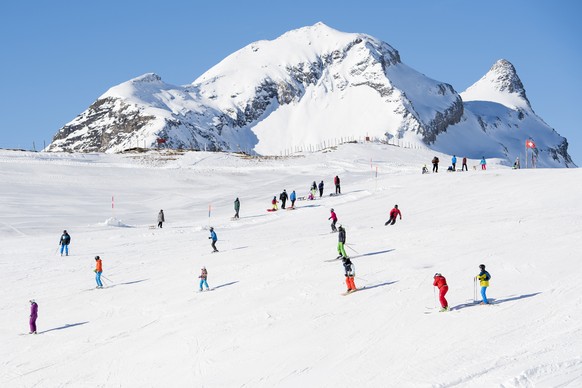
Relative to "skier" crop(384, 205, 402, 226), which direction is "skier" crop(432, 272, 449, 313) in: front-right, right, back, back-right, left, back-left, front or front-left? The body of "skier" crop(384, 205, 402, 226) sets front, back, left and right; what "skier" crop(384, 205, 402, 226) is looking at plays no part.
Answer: front-left

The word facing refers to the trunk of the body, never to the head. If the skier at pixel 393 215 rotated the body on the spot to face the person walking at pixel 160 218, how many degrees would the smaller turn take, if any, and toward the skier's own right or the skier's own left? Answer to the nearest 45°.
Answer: approximately 45° to the skier's own right

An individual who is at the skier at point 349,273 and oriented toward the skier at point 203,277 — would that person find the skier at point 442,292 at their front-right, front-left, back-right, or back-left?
back-left

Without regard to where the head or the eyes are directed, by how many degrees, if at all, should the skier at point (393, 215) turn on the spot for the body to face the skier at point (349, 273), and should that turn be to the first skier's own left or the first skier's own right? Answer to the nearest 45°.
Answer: approximately 45° to the first skier's own left

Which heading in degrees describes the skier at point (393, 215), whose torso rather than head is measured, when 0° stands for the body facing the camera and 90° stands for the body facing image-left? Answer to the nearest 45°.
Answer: approximately 45°

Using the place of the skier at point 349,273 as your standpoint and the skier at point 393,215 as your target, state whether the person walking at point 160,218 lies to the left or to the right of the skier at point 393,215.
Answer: left
